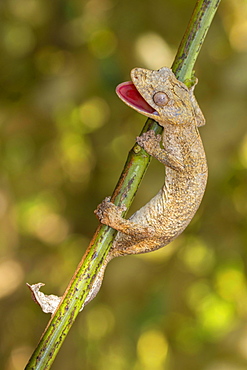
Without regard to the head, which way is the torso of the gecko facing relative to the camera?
to the viewer's left
